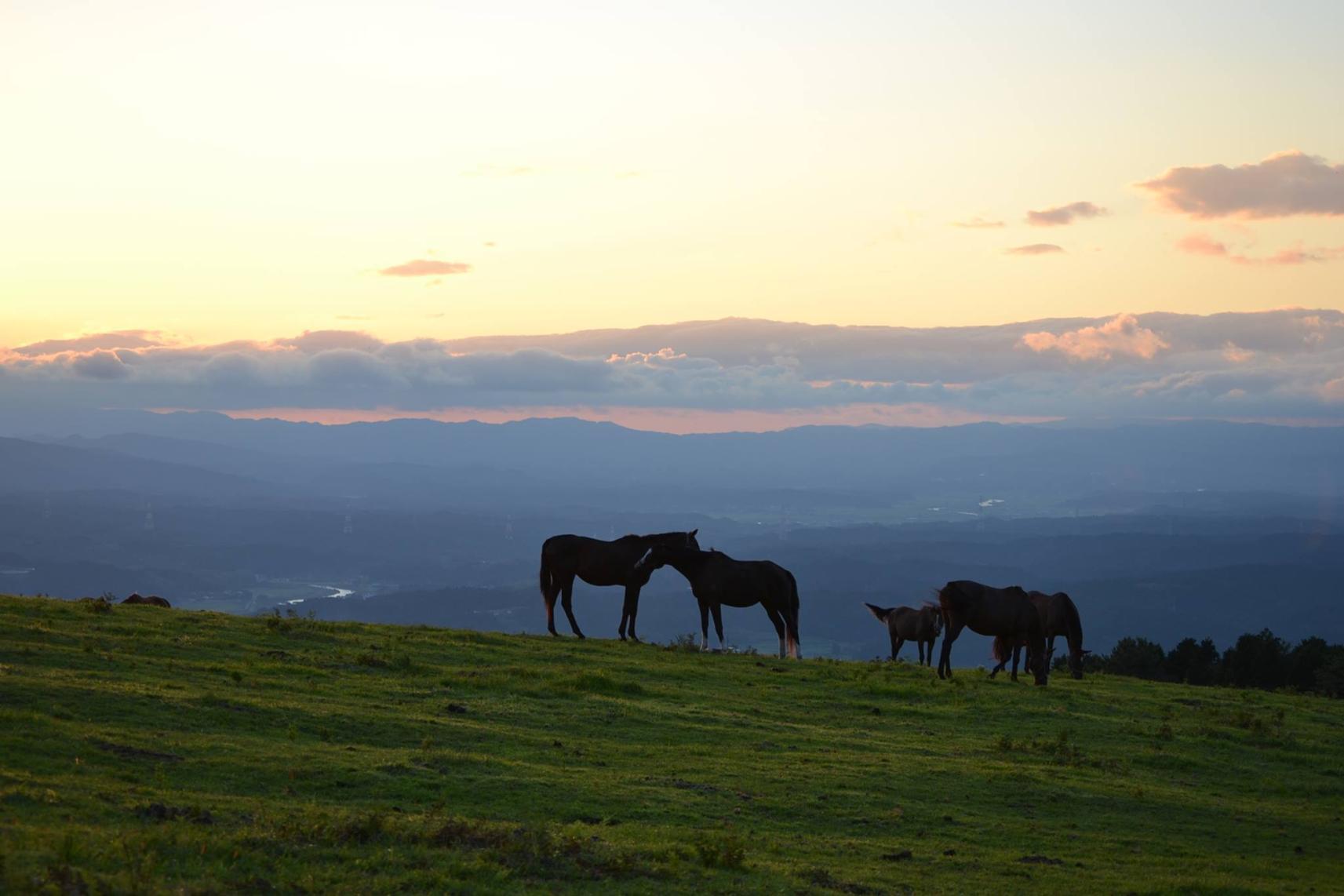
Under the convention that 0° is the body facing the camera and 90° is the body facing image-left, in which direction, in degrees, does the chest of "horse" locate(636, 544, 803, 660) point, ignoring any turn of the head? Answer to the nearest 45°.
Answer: approximately 90°

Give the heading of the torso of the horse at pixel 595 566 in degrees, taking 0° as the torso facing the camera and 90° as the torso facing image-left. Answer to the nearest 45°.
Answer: approximately 270°

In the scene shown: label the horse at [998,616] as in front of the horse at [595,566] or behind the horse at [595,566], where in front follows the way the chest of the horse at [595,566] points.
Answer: in front

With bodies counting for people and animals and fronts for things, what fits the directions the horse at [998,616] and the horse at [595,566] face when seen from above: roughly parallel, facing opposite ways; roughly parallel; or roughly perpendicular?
roughly parallel

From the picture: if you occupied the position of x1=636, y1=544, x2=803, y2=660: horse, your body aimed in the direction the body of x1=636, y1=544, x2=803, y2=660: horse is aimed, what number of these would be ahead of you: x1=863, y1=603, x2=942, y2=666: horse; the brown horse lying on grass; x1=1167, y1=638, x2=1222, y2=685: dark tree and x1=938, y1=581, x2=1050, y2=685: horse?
1

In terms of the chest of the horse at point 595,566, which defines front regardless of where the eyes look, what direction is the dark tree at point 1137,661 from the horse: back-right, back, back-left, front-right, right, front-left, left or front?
front-left

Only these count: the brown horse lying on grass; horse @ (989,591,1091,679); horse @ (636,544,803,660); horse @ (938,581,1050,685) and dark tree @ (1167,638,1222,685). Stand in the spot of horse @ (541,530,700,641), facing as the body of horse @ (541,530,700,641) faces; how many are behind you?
1
